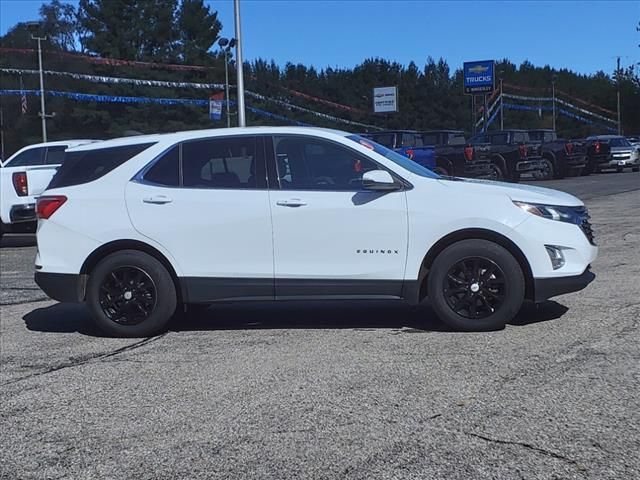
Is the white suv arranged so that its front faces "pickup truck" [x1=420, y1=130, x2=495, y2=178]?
no

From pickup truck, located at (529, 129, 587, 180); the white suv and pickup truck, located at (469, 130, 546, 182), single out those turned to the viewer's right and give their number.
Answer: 1

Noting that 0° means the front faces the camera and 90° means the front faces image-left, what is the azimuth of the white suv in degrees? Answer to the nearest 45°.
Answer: approximately 270°

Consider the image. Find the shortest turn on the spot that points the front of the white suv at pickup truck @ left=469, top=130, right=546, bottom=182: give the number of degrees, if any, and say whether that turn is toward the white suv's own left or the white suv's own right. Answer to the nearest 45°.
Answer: approximately 90° to the white suv's own left

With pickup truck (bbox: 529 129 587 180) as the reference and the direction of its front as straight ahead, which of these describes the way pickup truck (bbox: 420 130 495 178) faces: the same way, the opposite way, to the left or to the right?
the same way

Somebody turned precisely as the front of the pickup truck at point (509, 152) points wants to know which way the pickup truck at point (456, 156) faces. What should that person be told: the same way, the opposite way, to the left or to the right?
the same way

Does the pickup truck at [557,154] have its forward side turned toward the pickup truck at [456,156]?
no
